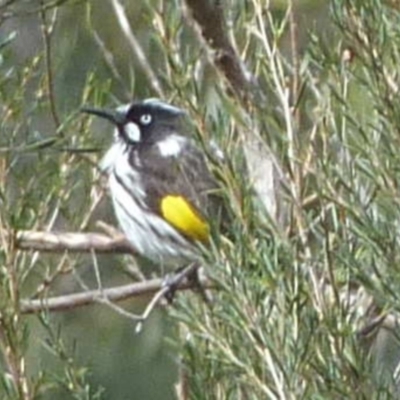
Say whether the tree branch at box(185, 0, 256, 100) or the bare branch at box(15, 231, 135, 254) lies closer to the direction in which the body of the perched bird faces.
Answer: the bare branch

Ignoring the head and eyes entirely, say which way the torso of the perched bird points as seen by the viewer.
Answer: to the viewer's left

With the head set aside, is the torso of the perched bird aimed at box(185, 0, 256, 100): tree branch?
no

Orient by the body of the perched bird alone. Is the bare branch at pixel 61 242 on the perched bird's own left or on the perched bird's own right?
on the perched bird's own right
